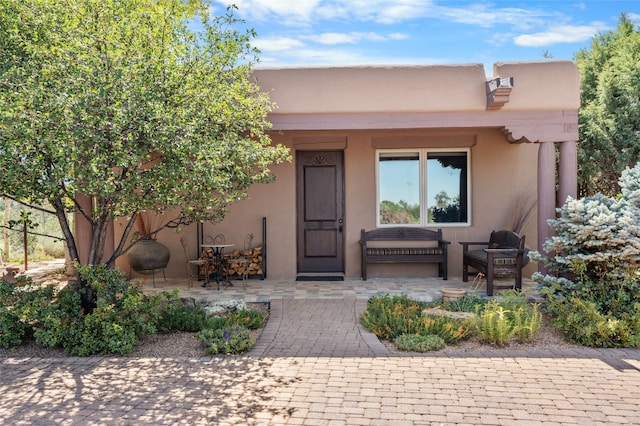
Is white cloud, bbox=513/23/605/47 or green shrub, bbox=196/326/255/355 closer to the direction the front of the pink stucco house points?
the green shrub

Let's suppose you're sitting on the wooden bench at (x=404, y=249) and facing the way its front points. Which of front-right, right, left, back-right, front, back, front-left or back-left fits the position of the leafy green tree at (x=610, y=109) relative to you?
back-left

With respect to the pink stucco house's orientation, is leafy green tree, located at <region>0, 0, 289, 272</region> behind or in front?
in front

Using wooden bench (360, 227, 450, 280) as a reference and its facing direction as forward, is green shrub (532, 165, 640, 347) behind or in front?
in front

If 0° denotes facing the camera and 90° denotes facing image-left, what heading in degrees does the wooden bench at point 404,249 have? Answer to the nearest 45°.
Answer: approximately 0°

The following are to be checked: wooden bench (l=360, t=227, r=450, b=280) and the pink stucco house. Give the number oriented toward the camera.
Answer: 2

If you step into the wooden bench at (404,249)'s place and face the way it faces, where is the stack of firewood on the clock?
The stack of firewood is roughly at 3 o'clock from the wooden bench.

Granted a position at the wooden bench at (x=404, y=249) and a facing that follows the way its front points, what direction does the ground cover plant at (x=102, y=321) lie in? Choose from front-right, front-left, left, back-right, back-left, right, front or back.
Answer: front-right

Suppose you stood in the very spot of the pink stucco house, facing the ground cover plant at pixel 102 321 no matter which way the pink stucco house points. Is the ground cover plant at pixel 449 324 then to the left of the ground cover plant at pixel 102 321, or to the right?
left

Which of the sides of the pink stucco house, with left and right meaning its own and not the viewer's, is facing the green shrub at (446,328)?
front
